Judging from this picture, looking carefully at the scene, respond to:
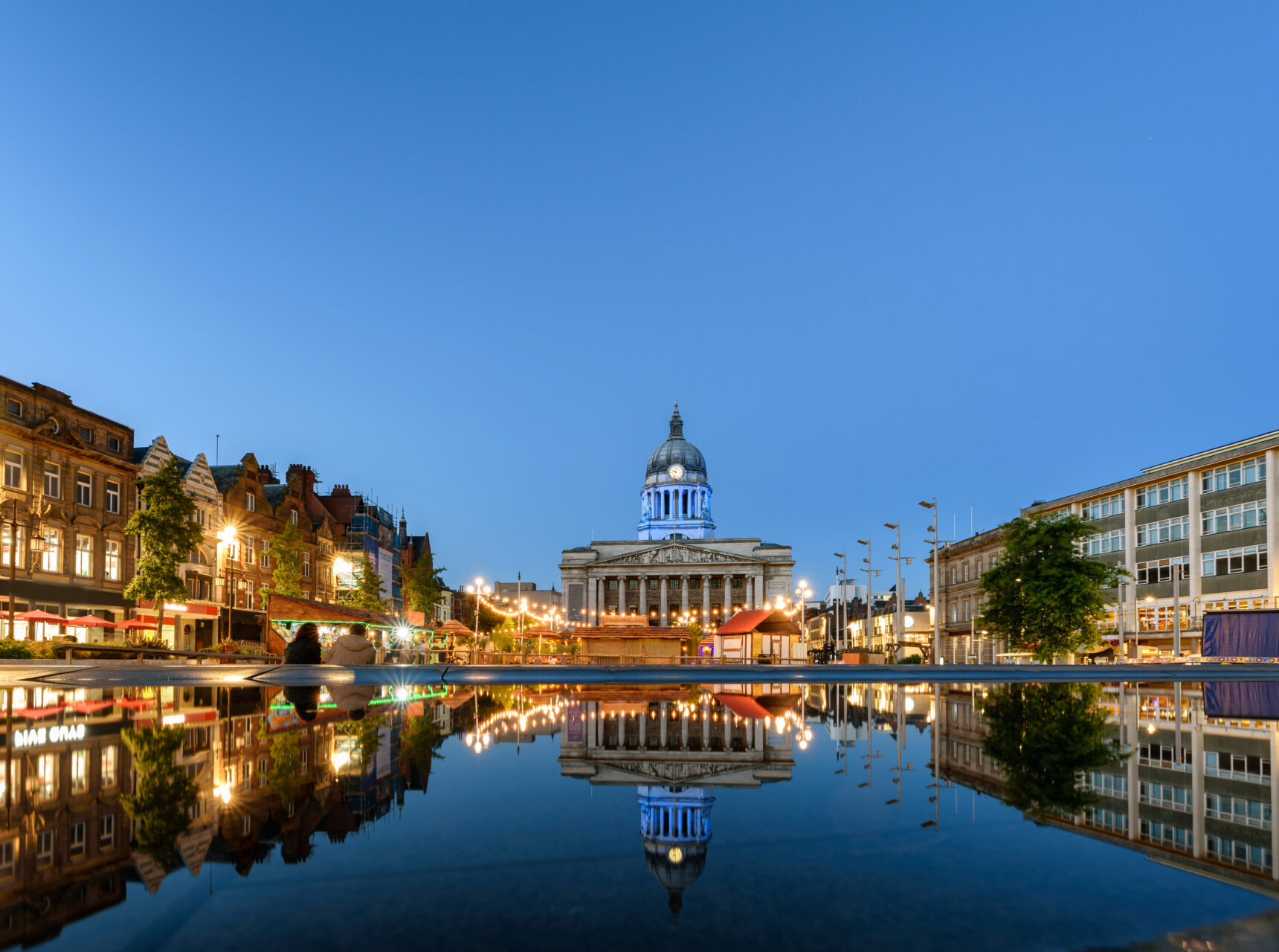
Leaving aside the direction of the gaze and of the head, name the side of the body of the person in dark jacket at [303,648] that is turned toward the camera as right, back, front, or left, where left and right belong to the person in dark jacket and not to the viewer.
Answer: back

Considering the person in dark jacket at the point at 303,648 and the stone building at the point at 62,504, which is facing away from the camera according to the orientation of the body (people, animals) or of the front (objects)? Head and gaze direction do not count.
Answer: the person in dark jacket

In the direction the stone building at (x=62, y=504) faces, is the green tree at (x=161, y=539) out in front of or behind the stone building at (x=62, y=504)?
in front

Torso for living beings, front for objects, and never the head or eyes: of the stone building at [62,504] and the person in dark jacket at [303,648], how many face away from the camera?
1

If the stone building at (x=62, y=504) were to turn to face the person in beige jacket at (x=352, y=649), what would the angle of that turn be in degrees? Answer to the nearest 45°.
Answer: approximately 45° to its right

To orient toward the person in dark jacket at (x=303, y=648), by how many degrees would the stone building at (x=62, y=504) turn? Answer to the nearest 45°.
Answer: approximately 45° to its right

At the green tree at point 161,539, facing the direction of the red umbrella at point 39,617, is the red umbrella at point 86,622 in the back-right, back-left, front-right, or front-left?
front-right

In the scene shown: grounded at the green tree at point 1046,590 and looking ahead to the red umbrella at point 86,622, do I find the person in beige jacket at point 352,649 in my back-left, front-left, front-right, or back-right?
front-left

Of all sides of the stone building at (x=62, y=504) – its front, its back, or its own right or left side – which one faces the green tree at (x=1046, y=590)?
front

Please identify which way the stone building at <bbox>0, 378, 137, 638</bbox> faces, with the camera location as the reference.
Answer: facing the viewer and to the right of the viewer
